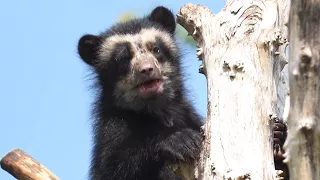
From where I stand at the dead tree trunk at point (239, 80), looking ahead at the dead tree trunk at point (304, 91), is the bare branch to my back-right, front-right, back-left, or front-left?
back-right

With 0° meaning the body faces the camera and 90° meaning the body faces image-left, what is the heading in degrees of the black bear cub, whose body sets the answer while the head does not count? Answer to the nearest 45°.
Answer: approximately 315°
